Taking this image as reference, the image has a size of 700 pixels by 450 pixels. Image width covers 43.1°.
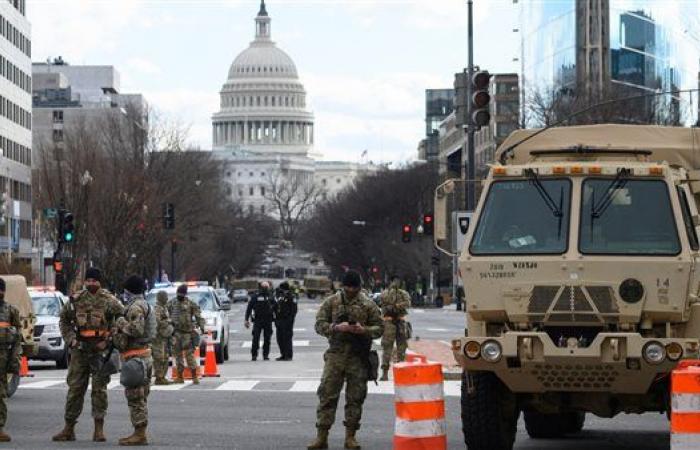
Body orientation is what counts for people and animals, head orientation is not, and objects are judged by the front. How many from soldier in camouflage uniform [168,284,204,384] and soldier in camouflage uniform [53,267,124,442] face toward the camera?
2

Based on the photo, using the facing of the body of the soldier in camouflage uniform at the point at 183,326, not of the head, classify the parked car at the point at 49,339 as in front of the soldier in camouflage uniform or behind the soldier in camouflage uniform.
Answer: behind

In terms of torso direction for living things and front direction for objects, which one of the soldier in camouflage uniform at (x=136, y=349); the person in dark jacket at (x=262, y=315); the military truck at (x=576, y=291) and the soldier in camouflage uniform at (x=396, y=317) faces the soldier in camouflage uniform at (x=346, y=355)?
the person in dark jacket

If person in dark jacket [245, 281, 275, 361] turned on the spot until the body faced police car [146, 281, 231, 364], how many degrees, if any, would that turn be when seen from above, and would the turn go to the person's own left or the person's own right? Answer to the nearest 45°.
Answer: approximately 45° to the person's own right

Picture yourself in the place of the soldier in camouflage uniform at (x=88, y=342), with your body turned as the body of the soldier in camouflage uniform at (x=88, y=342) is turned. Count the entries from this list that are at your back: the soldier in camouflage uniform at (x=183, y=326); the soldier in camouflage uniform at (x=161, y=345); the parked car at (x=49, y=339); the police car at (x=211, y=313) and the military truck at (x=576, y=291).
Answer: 4

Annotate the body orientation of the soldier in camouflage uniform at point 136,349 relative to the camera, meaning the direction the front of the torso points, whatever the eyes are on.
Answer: to the viewer's left

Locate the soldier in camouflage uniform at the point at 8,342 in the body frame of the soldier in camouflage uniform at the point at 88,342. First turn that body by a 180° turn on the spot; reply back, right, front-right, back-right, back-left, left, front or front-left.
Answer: front-left
